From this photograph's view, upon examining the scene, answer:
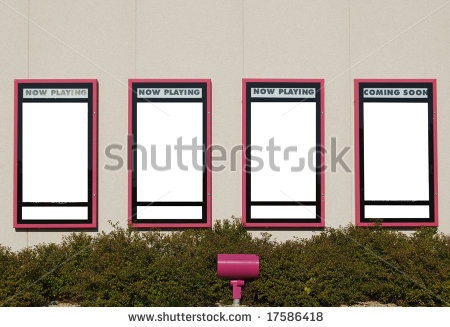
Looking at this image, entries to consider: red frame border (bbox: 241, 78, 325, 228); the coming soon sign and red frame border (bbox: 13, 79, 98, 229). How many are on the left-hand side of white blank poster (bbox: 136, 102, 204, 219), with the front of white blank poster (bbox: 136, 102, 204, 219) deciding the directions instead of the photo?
2

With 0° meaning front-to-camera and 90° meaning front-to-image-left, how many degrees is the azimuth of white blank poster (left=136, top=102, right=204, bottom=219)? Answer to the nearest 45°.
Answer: approximately 0°

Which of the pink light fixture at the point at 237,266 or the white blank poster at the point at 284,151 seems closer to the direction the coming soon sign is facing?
the pink light fixture

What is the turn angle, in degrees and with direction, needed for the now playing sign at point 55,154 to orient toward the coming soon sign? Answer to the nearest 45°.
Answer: approximately 90° to its left

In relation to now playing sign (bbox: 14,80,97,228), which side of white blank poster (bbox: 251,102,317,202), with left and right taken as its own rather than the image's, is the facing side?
right

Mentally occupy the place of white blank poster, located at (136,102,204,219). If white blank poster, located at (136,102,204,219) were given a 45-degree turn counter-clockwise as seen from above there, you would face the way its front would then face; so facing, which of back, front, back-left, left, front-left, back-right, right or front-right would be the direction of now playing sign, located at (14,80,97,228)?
back-right

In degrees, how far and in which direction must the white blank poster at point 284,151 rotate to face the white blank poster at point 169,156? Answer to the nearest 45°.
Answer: approximately 90° to its right

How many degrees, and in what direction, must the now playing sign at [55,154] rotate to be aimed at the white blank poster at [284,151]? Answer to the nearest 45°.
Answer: approximately 90° to its left

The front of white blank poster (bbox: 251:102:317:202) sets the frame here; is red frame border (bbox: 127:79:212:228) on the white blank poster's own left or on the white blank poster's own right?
on the white blank poster's own right

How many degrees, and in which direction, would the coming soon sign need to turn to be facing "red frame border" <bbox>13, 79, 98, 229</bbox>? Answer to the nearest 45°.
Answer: approximately 90° to its right

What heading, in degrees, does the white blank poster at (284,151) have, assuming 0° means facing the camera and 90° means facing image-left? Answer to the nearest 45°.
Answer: approximately 0°
